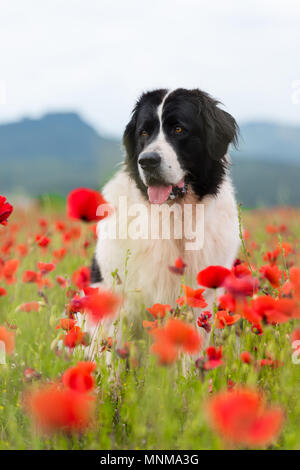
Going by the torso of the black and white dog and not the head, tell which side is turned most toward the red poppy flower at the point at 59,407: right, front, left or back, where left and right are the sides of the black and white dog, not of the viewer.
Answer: front

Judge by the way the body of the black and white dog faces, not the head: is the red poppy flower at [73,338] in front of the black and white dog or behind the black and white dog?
in front

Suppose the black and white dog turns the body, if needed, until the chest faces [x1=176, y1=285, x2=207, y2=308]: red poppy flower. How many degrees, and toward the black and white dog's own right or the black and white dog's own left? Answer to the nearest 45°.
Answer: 0° — it already faces it

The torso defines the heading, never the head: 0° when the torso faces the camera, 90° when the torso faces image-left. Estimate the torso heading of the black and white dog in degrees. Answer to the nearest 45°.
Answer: approximately 0°

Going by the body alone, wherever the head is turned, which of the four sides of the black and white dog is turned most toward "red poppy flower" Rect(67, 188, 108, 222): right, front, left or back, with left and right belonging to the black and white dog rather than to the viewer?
front

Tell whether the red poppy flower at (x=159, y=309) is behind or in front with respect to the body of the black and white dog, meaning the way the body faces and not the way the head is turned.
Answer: in front

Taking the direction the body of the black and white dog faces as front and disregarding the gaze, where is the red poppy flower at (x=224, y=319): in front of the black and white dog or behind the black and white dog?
in front
